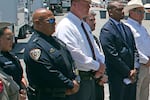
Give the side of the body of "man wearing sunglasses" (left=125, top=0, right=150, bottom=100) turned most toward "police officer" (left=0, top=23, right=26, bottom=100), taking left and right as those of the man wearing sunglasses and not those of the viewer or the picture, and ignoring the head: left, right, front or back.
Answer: right

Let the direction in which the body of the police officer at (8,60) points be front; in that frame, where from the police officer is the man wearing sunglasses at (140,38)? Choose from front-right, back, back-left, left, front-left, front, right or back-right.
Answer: left

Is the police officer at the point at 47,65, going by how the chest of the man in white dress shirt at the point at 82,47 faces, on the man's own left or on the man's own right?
on the man's own right

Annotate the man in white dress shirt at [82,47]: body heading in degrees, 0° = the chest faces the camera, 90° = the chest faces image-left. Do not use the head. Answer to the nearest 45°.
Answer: approximately 315°
